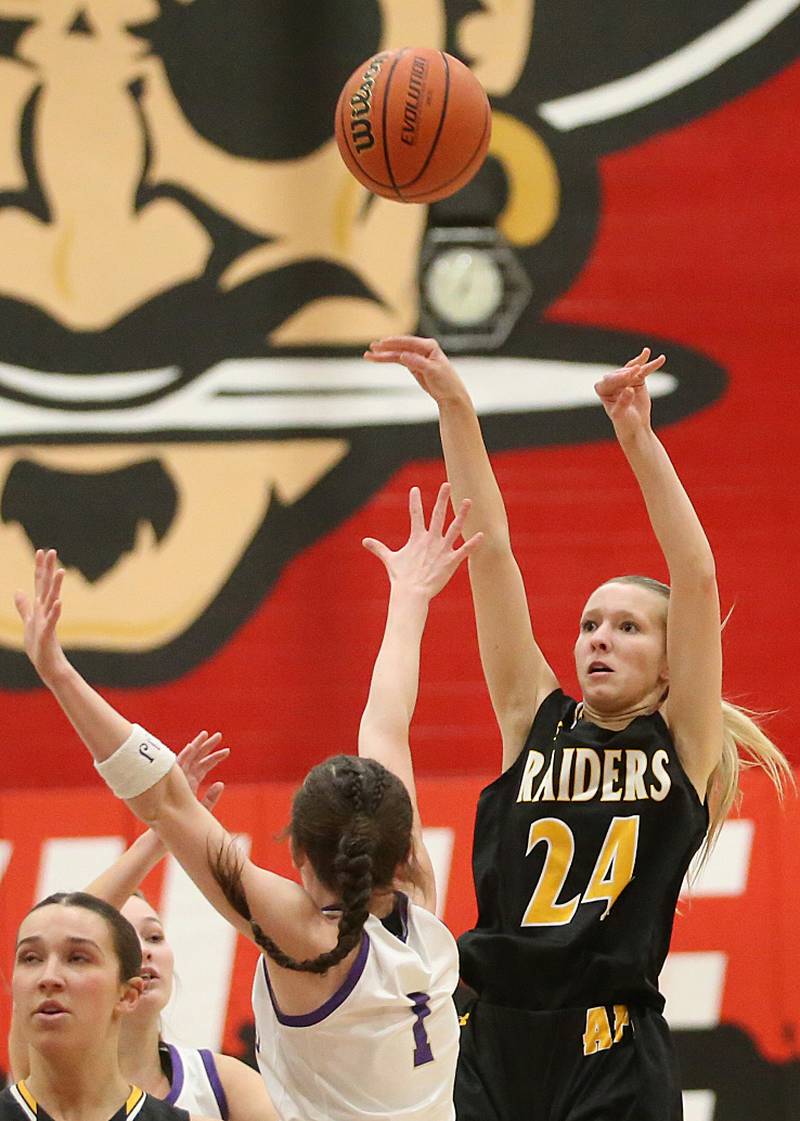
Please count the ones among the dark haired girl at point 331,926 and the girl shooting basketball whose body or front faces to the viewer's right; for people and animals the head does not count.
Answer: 0

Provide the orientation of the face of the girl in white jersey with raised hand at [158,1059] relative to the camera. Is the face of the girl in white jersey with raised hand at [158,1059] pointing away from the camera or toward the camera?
toward the camera

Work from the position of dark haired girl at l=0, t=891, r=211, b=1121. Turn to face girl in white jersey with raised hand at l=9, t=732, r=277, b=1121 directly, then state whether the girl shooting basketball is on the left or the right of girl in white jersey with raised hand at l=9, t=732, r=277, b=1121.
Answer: right

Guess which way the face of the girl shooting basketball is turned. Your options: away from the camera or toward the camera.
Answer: toward the camera

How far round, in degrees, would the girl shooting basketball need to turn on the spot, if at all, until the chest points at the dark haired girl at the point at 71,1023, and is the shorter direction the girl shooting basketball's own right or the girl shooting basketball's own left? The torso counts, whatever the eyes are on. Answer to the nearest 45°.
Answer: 0° — they already face them

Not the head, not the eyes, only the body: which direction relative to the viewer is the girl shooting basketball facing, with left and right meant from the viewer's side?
facing the viewer and to the left of the viewer
